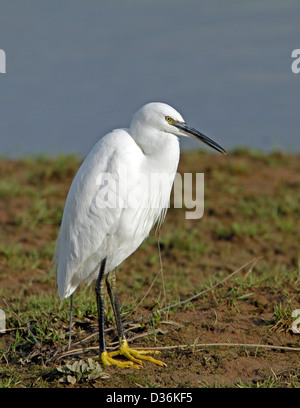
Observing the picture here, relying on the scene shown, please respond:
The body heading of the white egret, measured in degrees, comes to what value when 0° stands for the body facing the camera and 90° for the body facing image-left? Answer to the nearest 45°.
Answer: approximately 270°
